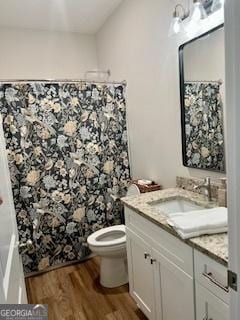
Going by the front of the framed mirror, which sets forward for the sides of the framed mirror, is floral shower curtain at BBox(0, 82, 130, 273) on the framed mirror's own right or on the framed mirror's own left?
on the framed mirror's own right

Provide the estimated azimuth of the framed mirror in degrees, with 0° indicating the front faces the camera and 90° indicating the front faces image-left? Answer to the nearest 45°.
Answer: approximately 45°

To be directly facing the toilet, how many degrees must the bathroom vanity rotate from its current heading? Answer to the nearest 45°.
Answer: approximately 90° to its right

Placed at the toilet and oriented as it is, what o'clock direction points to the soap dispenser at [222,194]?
The soap dispenser is roughly at 9 o'clock from the toilet.

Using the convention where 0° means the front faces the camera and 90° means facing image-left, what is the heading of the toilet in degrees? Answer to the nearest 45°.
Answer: approximately 45°

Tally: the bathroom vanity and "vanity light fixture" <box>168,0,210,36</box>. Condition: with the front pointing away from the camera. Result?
0
